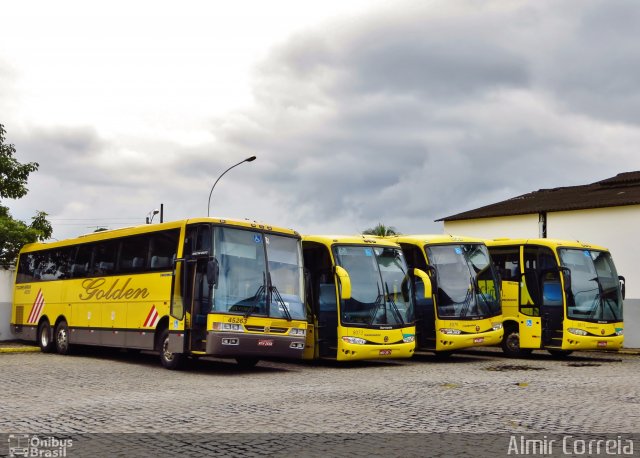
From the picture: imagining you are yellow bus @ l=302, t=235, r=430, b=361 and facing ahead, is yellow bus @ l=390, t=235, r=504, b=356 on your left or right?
on your left

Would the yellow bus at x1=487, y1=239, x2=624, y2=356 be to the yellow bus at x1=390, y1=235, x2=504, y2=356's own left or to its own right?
on its left

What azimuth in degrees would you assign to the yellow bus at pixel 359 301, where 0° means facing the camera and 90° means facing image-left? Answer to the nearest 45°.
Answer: approximately 315°

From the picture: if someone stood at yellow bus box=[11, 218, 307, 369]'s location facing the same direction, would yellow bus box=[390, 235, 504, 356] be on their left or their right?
on their left

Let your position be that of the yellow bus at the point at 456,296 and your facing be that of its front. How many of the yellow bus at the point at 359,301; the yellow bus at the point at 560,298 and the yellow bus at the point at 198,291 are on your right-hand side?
2

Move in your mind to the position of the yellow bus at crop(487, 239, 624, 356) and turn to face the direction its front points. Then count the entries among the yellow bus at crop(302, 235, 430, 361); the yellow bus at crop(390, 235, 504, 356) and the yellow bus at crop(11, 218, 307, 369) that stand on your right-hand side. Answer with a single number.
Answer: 3

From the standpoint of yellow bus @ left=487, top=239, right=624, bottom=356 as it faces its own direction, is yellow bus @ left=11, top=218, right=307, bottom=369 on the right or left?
on its right

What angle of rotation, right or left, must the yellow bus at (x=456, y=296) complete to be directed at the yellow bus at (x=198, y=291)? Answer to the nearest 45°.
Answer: approximately 90° to its right

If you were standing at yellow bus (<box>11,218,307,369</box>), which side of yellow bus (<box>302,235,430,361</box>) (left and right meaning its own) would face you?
right

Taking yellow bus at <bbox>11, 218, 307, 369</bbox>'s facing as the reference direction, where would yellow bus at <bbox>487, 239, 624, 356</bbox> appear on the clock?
yellow bus at <bbox>487, 239, 624, 356</bbox> is roughly at 10 o'clock from yellow bus at <bbox>11, 218, 307, 369</bbox>.

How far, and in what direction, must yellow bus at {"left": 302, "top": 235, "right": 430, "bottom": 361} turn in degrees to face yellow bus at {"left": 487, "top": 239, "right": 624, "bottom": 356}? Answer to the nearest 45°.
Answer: approximately 90° to its left
